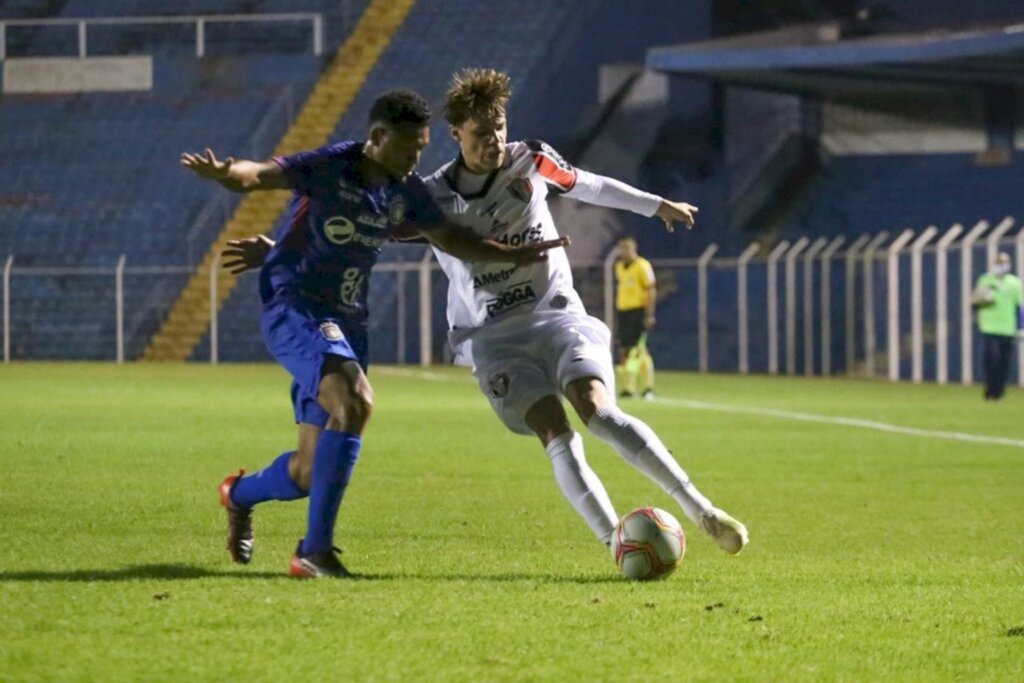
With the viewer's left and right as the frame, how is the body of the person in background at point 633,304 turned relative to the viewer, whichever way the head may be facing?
facing the viewer and to the left of the viewer

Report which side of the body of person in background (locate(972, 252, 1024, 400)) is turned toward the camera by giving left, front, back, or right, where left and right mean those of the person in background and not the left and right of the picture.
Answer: front

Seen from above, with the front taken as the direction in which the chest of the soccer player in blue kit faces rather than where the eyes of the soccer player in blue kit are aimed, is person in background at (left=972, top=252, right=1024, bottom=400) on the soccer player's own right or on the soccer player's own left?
on the soccer player's own left

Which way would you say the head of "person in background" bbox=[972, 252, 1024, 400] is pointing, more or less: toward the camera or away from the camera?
toward the camera

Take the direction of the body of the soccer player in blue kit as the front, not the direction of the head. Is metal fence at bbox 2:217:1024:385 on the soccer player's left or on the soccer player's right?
on the soccer player's left

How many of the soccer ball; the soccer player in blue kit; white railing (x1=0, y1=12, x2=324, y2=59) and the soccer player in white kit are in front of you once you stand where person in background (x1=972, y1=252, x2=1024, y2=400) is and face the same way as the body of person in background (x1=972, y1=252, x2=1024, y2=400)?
3

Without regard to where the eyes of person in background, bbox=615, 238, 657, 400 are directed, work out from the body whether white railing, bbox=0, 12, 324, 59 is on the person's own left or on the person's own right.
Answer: on the person's own right

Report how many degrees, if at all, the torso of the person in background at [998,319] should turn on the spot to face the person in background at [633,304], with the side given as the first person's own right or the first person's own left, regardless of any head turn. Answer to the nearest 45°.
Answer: approximately 90° to the first person's own right

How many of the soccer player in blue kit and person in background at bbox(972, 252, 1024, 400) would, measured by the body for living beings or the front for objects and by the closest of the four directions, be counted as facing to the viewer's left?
0

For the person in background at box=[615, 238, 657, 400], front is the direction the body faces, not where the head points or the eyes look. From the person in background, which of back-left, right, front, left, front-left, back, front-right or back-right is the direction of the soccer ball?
front-left

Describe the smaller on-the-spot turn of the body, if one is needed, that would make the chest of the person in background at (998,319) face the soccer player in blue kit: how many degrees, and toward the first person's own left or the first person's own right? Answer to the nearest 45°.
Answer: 0° — they already face them

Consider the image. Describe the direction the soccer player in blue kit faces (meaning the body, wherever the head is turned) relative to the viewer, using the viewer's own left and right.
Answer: facing the viewer and to the right of the viewer

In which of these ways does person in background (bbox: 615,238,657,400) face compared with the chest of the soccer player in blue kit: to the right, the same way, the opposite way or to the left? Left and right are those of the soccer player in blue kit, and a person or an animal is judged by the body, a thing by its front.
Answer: to the right
